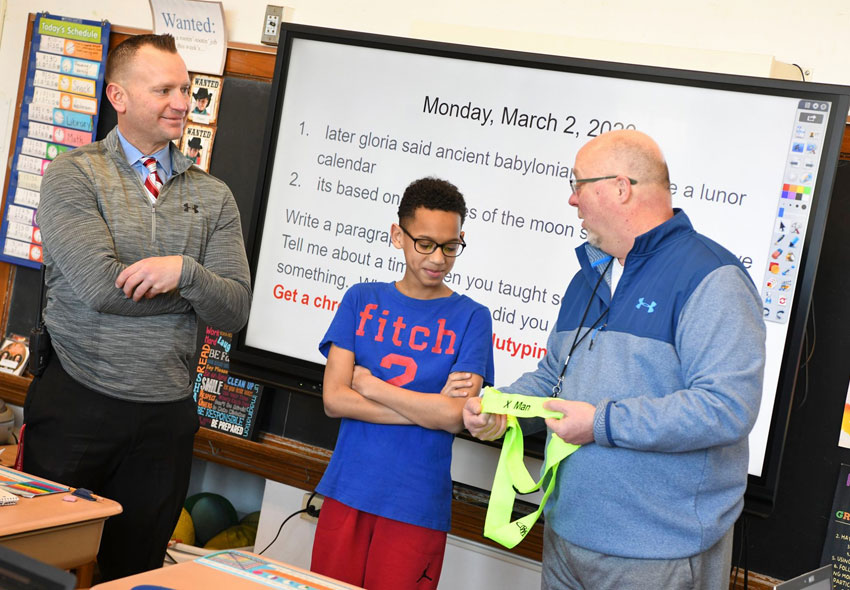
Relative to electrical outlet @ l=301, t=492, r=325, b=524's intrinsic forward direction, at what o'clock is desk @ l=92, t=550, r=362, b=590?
The desk is roughly at 12 o'clock from the electrical outlet.

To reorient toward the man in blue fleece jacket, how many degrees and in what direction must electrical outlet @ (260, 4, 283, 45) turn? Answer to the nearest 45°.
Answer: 0° — it already faces them

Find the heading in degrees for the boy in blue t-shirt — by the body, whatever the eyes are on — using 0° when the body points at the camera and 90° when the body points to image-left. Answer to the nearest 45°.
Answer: approximately 0°

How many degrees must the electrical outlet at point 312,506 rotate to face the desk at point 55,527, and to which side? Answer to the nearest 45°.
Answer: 0° — it already faces it

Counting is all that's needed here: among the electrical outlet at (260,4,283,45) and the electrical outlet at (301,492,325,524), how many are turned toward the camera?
2

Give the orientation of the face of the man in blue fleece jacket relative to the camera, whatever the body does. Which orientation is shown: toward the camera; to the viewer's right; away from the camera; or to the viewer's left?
to the viewer's left

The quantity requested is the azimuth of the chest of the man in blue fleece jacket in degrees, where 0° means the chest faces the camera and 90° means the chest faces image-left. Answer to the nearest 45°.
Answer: approximately 45°

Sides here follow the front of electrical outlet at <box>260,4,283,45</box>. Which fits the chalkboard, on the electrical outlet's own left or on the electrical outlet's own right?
on the electrical outlet's own left
